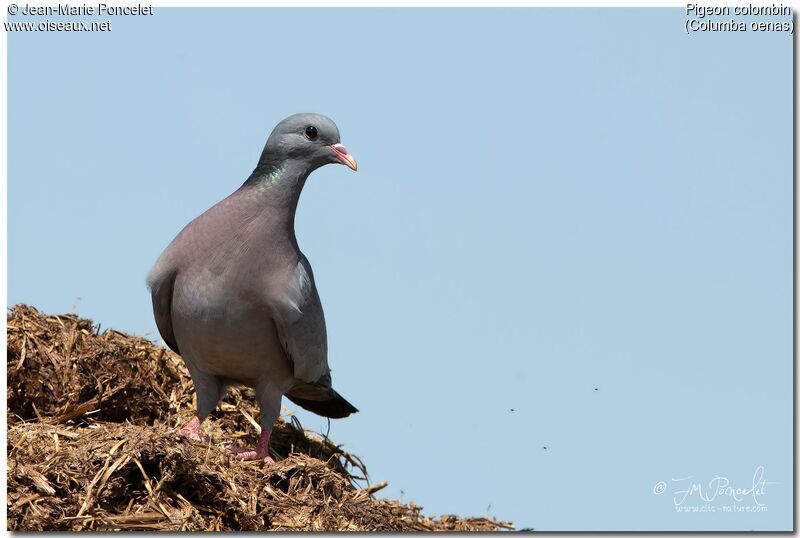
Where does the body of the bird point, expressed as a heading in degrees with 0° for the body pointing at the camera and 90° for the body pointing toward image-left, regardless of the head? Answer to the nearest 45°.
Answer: approximately 45°
